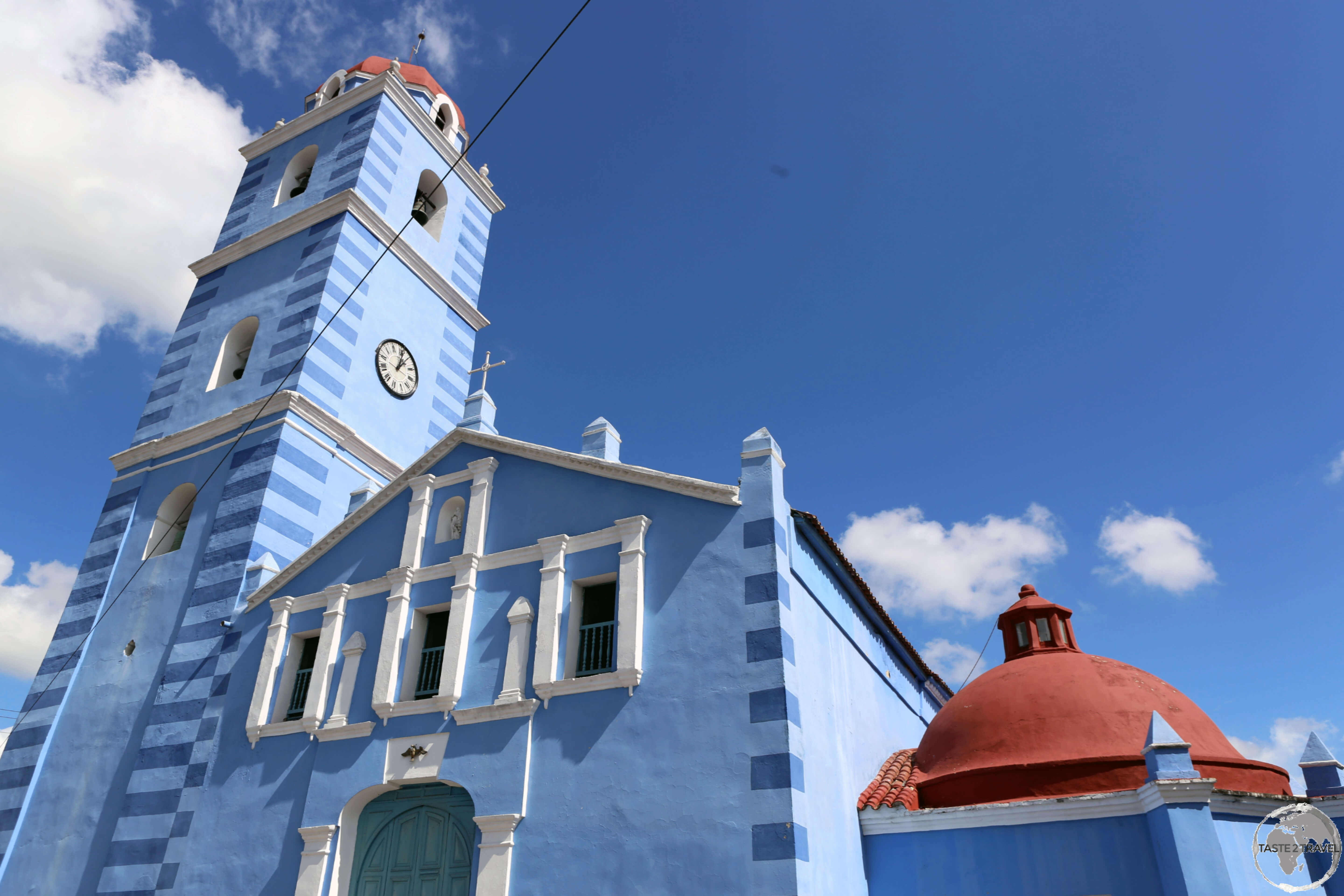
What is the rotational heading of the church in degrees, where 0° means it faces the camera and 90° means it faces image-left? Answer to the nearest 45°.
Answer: approximately 45°
